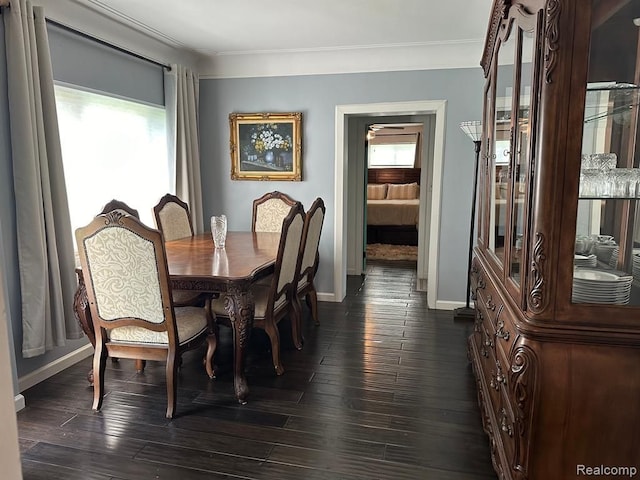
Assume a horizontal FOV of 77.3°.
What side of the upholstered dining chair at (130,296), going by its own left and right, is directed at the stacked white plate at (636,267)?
right

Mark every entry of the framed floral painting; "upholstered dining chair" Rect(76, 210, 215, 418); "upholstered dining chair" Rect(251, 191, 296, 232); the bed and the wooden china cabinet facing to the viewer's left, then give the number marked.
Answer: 1

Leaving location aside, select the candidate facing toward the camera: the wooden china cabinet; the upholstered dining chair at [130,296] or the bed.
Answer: the bed

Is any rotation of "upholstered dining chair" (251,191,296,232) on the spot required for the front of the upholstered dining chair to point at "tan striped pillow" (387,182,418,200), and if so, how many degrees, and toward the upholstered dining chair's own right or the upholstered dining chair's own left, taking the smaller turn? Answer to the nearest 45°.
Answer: approximately 135° to the upholstered dining chair's own left

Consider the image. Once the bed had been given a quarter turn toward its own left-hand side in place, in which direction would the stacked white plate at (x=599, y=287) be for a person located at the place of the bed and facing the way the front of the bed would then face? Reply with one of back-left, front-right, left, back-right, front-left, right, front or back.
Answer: right

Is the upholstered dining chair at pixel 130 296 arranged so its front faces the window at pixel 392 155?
yes

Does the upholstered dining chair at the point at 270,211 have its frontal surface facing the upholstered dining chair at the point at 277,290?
yes

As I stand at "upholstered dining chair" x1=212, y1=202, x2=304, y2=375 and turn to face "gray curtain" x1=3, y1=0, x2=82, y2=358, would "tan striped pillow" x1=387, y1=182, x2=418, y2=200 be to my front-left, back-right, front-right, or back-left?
back-right

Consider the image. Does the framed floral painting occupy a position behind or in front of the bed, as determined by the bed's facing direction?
in front

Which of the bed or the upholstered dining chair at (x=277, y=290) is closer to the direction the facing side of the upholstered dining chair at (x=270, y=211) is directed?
the upholstered dining chair

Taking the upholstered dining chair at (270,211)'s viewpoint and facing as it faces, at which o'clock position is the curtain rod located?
The curtain rod is roughly at 2 o'clock from the upholstered dining chair.

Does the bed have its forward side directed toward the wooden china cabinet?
yes

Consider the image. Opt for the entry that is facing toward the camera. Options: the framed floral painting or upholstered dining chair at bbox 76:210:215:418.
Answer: the framed floral painting

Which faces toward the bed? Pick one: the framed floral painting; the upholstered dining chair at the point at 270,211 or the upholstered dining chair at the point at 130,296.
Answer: the upholstered dining chair at the point at 130,296

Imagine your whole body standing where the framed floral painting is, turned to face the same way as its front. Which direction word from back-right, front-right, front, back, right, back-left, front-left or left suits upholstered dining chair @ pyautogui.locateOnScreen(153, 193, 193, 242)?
front-right

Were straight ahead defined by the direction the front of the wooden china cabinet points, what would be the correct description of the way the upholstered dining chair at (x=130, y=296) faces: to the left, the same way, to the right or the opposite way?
to the right

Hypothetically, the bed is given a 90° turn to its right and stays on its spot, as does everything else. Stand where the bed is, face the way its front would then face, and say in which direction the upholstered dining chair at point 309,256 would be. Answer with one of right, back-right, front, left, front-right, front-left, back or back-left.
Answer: left

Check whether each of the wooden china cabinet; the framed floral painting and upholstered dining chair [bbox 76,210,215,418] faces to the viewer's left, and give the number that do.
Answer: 1

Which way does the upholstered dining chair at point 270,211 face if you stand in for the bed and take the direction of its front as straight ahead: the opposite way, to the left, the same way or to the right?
the same way

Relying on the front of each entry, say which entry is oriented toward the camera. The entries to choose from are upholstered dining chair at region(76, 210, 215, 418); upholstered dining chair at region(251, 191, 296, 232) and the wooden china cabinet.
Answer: upholstered dining chair at region(251, 191, 296, 232)

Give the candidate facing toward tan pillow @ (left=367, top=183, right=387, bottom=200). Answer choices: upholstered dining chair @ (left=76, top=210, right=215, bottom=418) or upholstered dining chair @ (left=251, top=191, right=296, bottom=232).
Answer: upholstered dining chair @ (left=76, top=210, right=215, bottom=418)

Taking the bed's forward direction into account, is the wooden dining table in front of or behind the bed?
in front

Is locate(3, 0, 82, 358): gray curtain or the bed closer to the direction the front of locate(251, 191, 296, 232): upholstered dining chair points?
the gray curtain
